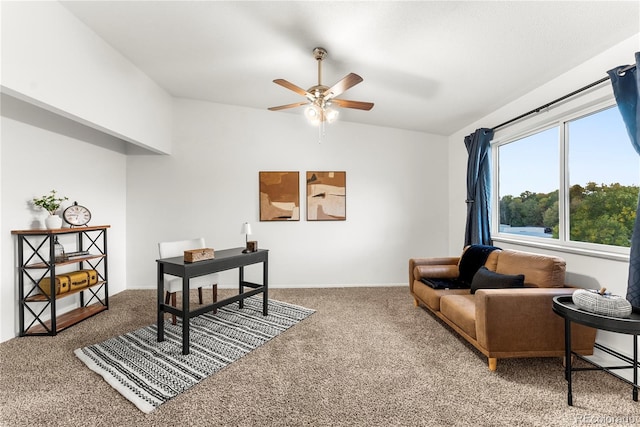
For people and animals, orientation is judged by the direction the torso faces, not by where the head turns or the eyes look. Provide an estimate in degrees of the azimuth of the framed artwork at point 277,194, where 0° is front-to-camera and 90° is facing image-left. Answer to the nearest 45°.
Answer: approximately 0°

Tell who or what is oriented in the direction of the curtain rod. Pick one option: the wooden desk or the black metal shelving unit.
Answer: the black metal shelving unit

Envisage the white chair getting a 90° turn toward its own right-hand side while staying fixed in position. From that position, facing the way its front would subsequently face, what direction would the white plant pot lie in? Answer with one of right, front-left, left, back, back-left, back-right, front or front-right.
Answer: front-right

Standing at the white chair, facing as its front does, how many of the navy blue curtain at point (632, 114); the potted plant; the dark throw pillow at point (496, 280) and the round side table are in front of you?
3

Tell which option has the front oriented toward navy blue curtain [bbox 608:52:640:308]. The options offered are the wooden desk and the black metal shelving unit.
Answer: the black metal shelving unit

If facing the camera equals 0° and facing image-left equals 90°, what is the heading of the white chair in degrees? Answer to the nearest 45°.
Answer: approximately 315°

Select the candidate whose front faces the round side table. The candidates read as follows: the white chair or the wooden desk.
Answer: the white chair

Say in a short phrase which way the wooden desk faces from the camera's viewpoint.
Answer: facing away from the viewer and to the left of the viewer
